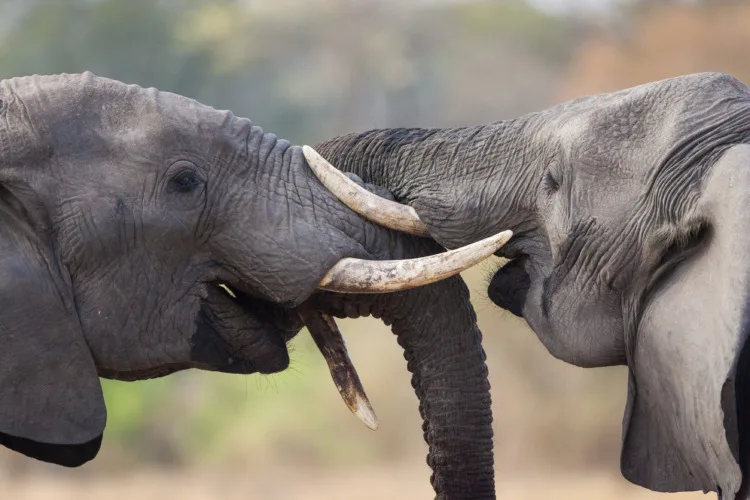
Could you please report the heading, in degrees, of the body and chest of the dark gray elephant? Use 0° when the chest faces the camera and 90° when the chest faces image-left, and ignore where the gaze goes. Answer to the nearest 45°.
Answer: approximately 270°

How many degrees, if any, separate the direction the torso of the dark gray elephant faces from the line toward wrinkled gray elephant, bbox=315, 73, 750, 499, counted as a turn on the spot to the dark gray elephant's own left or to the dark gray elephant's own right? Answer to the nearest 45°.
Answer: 0° — it already faces it
